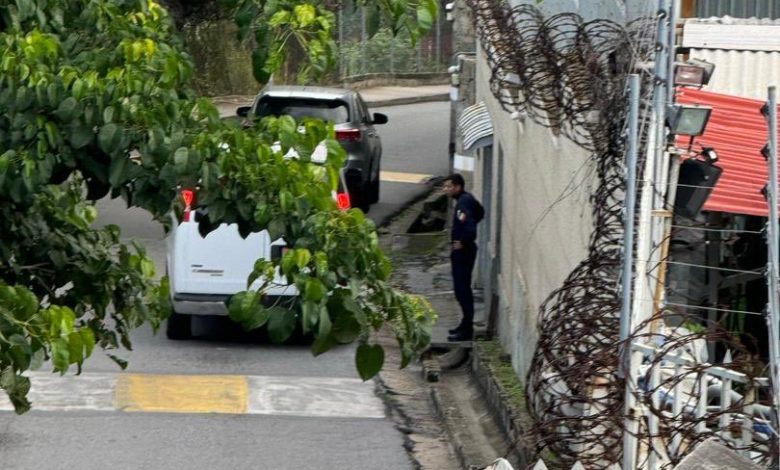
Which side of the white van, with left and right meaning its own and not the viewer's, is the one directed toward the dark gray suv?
front

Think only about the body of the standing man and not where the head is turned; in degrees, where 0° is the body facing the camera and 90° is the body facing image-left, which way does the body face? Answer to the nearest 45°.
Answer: approximately 90°

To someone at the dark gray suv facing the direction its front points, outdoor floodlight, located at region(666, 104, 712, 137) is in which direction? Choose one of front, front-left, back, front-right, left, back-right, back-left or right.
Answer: back

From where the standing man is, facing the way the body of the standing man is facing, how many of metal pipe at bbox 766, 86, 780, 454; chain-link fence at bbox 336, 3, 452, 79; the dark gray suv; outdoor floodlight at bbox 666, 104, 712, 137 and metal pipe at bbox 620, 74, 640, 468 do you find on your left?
3

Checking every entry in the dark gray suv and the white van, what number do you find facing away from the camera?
2

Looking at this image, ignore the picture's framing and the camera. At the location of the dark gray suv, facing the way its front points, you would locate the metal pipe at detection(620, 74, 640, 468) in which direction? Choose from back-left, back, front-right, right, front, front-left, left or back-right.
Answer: back

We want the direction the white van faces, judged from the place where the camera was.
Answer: facing away from the viewer

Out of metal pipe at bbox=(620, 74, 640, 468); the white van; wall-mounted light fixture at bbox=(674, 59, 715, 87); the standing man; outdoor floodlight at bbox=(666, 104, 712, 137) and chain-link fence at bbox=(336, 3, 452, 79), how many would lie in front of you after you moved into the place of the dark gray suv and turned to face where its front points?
1

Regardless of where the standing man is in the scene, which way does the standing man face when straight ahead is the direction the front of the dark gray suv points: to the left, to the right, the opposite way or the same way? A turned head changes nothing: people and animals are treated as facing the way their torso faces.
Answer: to the left

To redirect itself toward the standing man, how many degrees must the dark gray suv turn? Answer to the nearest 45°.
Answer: approximately 180°

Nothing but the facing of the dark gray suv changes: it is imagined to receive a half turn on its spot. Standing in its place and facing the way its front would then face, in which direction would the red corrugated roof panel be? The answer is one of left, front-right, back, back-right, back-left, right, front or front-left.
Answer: front

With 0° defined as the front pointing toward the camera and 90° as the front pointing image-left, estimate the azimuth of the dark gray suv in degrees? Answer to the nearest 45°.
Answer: approximately 180°

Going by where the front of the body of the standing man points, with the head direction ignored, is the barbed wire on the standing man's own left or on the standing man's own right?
on the standing man's own left

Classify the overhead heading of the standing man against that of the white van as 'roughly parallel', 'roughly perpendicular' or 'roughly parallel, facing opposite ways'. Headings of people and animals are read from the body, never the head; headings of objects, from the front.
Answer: roughly perpendicular

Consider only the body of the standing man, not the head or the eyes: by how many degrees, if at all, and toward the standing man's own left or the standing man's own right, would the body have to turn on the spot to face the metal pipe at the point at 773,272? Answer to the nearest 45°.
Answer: approximately 90° to the standing man's own left
